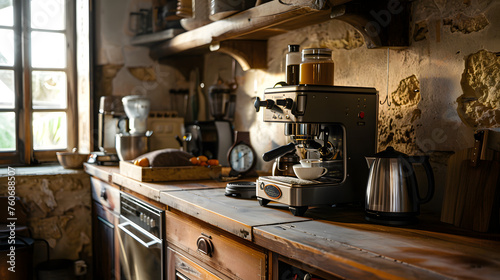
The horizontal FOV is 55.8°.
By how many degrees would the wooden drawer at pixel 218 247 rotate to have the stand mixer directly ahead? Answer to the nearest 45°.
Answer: approximately 135° to its right

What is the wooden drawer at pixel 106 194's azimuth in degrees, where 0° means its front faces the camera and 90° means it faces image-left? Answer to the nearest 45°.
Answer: approximately 45°

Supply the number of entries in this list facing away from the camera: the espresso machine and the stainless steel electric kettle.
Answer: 0

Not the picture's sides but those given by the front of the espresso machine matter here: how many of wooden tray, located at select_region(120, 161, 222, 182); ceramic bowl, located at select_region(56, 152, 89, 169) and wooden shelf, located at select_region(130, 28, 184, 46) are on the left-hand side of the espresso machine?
0

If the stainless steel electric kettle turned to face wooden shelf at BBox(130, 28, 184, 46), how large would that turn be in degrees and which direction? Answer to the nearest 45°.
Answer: approximately 45° to its right

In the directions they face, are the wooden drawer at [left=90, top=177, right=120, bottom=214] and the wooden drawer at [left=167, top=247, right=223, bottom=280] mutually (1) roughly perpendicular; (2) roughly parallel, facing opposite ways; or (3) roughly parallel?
roughly parallel

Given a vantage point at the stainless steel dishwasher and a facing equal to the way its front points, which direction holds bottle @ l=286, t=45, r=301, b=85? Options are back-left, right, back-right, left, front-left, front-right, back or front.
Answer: left

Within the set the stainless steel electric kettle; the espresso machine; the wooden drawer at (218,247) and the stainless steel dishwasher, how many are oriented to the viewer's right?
0

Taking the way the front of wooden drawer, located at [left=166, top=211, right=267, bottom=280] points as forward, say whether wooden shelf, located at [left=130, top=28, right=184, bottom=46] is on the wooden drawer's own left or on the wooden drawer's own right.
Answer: on the wooden drawer's own right

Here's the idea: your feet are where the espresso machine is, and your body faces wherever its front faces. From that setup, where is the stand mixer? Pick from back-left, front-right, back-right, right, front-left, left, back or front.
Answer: right

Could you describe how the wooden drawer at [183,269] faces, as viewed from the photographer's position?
facing the viewer and to the left of the viewer

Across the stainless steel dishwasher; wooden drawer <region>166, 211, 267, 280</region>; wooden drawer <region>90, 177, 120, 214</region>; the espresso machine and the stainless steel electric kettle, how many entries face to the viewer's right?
0

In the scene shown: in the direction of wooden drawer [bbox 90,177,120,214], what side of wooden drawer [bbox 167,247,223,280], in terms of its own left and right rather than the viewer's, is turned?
right

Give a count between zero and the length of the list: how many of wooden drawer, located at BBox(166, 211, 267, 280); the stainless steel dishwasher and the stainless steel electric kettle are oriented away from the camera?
0

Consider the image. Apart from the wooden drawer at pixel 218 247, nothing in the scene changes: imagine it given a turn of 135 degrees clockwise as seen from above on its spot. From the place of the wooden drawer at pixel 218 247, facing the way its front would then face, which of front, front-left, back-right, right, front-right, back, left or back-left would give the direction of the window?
front-left

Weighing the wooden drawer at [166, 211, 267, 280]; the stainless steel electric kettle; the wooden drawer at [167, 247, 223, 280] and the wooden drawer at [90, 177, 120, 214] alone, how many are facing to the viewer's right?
0

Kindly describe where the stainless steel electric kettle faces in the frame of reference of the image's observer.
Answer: facing to the left of the viewer

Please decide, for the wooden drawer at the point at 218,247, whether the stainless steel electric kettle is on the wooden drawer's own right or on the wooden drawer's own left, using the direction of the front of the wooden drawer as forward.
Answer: on the wooden drawer's own left
